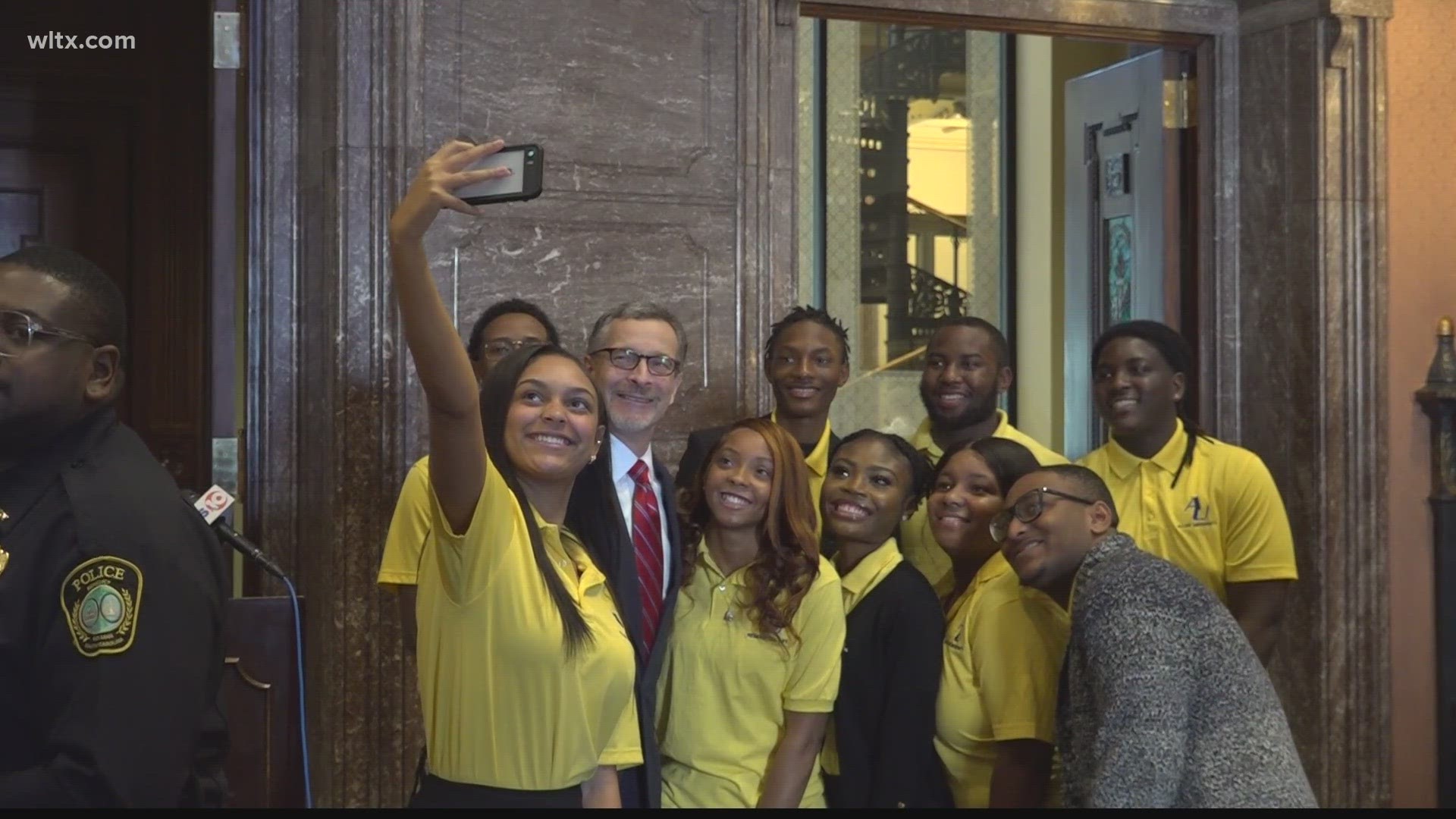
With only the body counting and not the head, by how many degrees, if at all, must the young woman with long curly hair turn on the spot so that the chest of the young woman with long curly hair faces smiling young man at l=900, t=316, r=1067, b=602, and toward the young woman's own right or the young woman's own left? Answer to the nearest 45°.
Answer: approximately 180°

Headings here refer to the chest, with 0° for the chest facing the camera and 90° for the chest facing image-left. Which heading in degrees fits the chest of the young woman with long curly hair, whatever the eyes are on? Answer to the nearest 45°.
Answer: approximately 45°

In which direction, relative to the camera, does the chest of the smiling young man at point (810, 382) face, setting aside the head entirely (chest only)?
toward the camera

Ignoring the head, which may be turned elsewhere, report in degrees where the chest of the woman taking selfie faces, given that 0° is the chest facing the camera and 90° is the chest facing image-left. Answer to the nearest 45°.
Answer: approximately 315°

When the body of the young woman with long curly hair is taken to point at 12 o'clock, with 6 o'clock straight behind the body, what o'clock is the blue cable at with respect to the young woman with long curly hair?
The blue cable is roughly at 2 o'clock from the young woman with long curly hair.

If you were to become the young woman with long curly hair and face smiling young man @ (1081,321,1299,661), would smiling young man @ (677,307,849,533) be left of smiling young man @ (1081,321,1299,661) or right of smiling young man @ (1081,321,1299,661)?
left

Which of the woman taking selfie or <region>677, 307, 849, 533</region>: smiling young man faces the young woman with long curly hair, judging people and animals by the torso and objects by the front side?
the smiling young man

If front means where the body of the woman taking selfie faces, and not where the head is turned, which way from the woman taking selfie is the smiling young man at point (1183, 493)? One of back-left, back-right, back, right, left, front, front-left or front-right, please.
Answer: left

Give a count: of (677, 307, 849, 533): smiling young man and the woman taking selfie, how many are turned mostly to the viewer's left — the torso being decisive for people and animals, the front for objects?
0

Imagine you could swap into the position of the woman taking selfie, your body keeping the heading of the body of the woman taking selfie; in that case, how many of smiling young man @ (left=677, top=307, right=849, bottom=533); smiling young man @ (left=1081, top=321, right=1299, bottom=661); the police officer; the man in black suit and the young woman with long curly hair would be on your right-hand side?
1

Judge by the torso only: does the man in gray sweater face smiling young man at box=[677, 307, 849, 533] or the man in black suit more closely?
the man in black suit

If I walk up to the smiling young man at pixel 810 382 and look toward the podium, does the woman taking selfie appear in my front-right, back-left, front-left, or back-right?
front-left

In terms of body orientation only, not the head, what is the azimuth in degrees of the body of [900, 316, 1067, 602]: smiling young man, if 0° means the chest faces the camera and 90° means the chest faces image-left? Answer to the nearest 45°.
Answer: approximately 45°
